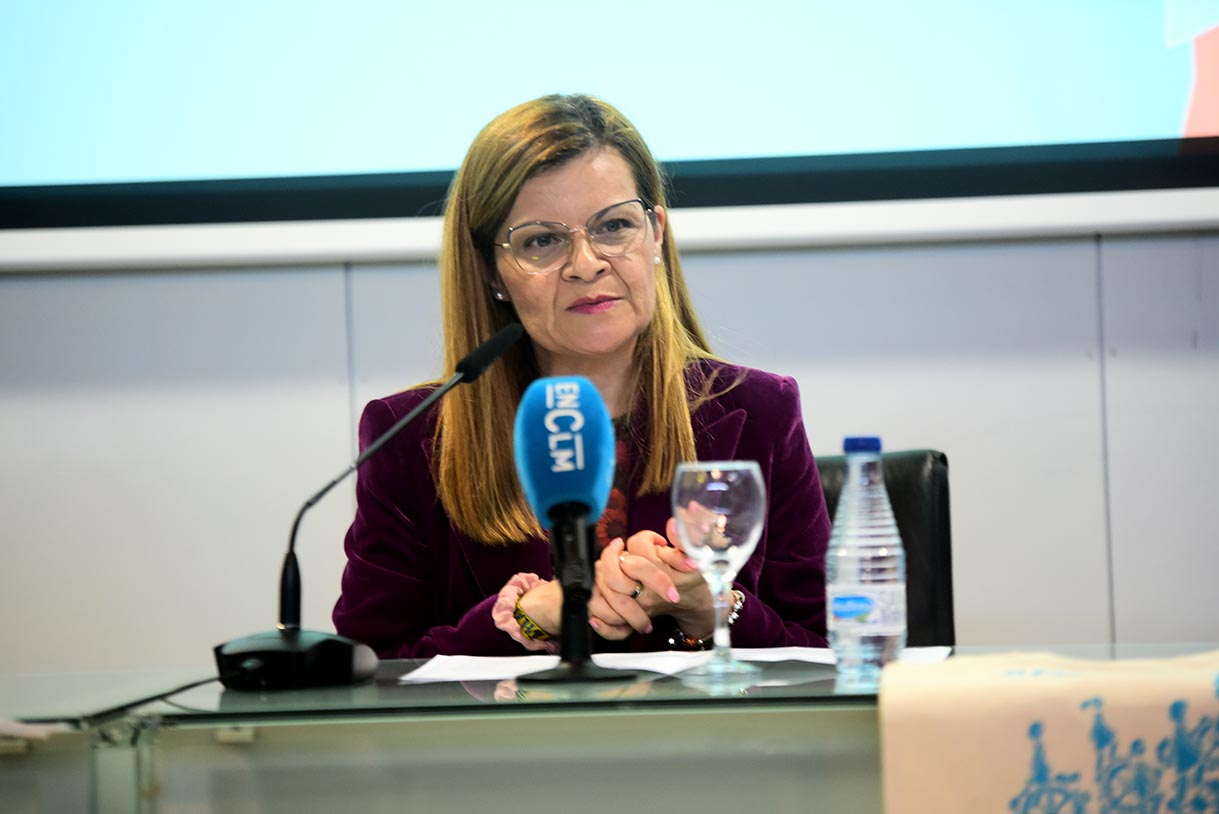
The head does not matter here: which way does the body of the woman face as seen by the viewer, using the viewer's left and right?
facing the viewer

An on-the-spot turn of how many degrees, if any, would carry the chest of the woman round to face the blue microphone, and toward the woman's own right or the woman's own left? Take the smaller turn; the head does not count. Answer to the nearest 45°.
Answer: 0° — they already face it

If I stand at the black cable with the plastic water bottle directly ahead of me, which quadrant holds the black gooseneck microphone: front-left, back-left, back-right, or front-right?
front-left

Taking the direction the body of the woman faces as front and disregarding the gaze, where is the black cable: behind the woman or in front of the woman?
in front

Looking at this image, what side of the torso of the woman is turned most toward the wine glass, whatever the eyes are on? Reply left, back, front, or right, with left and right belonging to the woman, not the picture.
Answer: front
